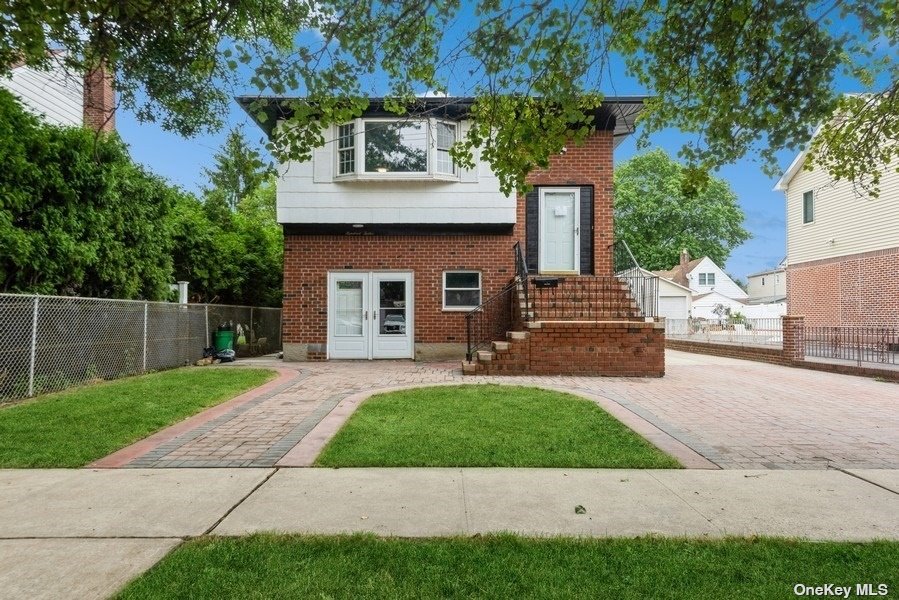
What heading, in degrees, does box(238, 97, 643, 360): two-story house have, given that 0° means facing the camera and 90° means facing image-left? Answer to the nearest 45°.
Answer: approximately 0°

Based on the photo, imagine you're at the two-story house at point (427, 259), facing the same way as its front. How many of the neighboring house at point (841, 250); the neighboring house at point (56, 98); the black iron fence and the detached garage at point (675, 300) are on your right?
1

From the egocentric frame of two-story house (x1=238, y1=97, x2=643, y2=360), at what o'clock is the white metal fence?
The white metal fence is roughly at 8 o'clock from the two-story house.

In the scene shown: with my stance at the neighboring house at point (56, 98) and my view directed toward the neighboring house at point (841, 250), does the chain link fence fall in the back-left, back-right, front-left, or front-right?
front-right

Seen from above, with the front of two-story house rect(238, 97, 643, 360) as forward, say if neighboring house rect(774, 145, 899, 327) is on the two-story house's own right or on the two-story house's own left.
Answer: on the two-story house's own left

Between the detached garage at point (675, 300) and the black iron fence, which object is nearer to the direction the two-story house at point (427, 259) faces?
the black iron fence

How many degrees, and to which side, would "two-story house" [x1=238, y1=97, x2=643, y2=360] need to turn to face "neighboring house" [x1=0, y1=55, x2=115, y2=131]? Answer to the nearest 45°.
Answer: approximately 90° to its right

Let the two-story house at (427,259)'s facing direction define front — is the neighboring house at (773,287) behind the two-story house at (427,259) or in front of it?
behind

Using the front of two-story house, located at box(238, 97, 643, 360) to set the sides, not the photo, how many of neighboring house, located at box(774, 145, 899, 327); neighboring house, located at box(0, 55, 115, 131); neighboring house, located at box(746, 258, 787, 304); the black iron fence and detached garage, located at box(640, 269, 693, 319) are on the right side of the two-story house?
1

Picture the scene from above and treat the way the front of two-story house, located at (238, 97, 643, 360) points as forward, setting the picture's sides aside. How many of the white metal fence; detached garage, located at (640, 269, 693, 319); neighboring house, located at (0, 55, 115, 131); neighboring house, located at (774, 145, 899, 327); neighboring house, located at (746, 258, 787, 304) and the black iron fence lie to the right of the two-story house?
1

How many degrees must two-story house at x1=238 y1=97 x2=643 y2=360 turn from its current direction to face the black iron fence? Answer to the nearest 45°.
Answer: approximately 90° to its left

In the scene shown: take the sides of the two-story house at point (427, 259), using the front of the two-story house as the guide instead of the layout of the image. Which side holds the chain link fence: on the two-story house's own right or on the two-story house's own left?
on the two-story house's own right

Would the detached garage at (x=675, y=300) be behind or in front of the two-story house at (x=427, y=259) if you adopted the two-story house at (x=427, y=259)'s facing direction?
behind
